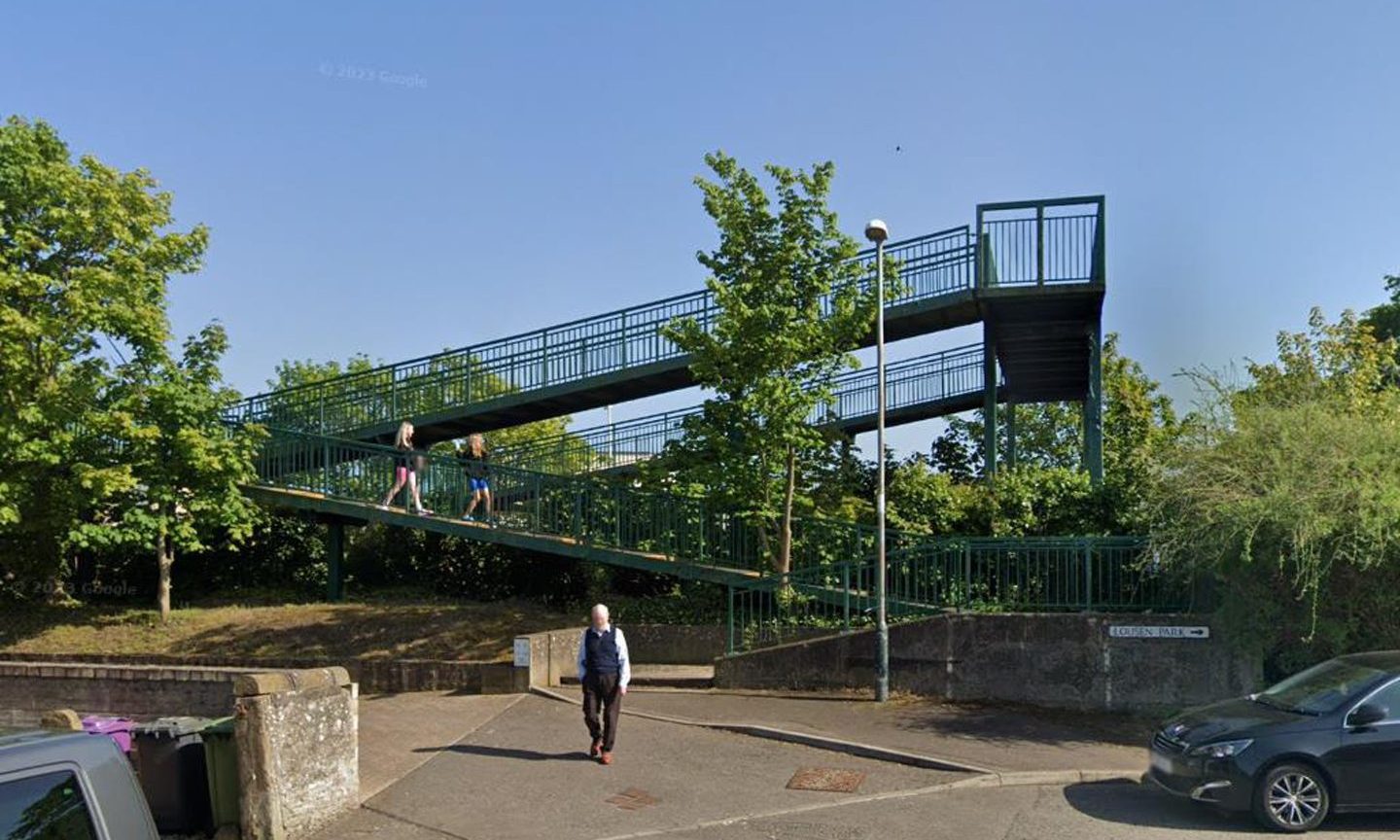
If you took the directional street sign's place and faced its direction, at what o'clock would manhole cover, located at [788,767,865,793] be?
The manhole cover is roughly at 1 o'clock from the directional street sign.

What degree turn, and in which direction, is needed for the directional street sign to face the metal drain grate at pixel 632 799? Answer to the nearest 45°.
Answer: approximately 45° to its right

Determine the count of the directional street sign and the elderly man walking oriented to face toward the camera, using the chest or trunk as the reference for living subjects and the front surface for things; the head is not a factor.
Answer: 2

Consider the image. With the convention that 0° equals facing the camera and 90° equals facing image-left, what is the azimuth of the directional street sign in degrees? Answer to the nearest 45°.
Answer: approximately 0°

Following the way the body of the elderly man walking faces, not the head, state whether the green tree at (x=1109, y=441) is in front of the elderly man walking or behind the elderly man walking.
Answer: behind

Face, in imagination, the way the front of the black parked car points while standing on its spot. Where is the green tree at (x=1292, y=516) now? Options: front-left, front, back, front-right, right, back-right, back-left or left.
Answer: back-right
